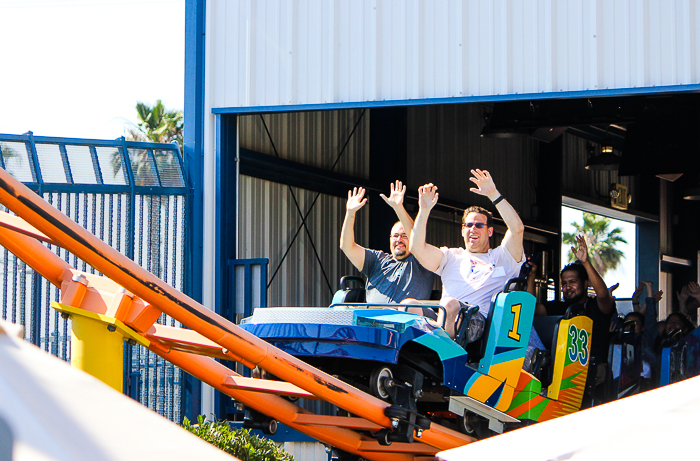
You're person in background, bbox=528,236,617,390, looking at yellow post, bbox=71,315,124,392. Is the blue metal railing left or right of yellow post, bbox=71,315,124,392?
right

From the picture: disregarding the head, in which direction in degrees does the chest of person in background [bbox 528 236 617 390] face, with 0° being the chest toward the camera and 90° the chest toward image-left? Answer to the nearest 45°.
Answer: approximately 45°

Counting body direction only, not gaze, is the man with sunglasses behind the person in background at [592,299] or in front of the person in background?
in front

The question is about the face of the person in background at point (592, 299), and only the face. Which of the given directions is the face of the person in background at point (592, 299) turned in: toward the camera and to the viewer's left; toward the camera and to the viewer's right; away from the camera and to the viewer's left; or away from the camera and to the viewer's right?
toward the camera and to the viewer's left

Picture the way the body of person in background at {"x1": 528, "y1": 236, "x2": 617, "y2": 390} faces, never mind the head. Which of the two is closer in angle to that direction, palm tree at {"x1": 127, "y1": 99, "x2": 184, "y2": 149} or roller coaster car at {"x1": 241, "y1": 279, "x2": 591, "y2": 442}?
the roller coaster car

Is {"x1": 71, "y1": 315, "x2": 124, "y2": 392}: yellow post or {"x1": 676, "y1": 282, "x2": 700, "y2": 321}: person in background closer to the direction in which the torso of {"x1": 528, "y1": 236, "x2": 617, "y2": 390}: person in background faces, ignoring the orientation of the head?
the yellow post

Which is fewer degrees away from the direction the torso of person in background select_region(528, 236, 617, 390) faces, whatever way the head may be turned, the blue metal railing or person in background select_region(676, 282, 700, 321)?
the blue metal railing

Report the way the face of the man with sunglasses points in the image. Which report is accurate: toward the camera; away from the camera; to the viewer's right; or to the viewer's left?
toward the camera

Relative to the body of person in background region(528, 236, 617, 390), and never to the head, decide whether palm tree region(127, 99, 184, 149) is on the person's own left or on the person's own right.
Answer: on the person's own right

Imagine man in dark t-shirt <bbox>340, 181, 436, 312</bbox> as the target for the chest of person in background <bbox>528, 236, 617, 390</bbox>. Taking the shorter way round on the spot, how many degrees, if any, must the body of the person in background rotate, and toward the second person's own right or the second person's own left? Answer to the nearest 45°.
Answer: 0° — they already face them

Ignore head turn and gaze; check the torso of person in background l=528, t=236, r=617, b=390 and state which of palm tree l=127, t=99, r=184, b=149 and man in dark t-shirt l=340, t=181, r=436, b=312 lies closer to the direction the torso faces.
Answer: the man in dark t-shirt
